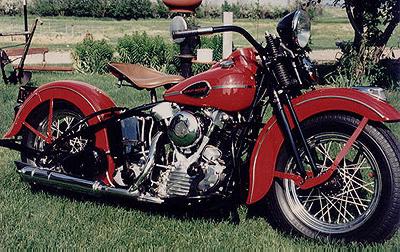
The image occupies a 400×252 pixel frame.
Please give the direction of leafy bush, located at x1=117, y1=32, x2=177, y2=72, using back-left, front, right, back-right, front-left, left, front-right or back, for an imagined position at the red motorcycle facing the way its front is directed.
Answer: back-left

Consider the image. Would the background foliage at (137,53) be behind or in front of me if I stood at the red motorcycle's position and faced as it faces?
behind

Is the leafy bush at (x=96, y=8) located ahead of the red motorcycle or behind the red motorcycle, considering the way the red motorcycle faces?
behind

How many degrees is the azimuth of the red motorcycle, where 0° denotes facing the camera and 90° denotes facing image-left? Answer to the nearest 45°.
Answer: approximately 315°

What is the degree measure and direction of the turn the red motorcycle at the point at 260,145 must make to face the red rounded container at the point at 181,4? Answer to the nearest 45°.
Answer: approximately 135° to its left

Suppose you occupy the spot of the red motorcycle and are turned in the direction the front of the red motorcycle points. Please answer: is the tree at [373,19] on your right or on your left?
on your left

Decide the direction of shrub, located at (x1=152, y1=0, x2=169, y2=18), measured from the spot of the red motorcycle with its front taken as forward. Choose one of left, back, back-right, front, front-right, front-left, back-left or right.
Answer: back-left

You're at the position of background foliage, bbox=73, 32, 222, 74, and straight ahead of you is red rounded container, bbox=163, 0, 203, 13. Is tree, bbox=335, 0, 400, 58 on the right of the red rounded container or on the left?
left

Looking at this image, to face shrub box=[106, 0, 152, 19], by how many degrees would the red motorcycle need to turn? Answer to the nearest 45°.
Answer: approximately 135° to its left
